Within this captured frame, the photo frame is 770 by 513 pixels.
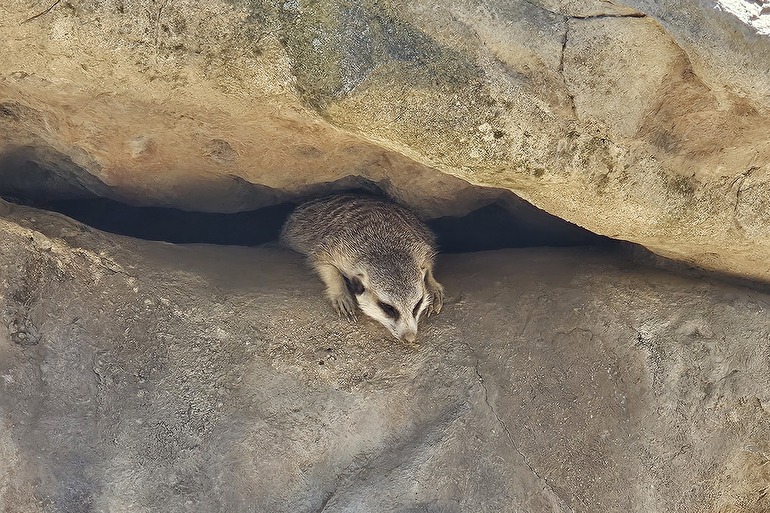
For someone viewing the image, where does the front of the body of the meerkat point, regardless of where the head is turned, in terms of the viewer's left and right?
facing the viewer and to the right of the viewer
